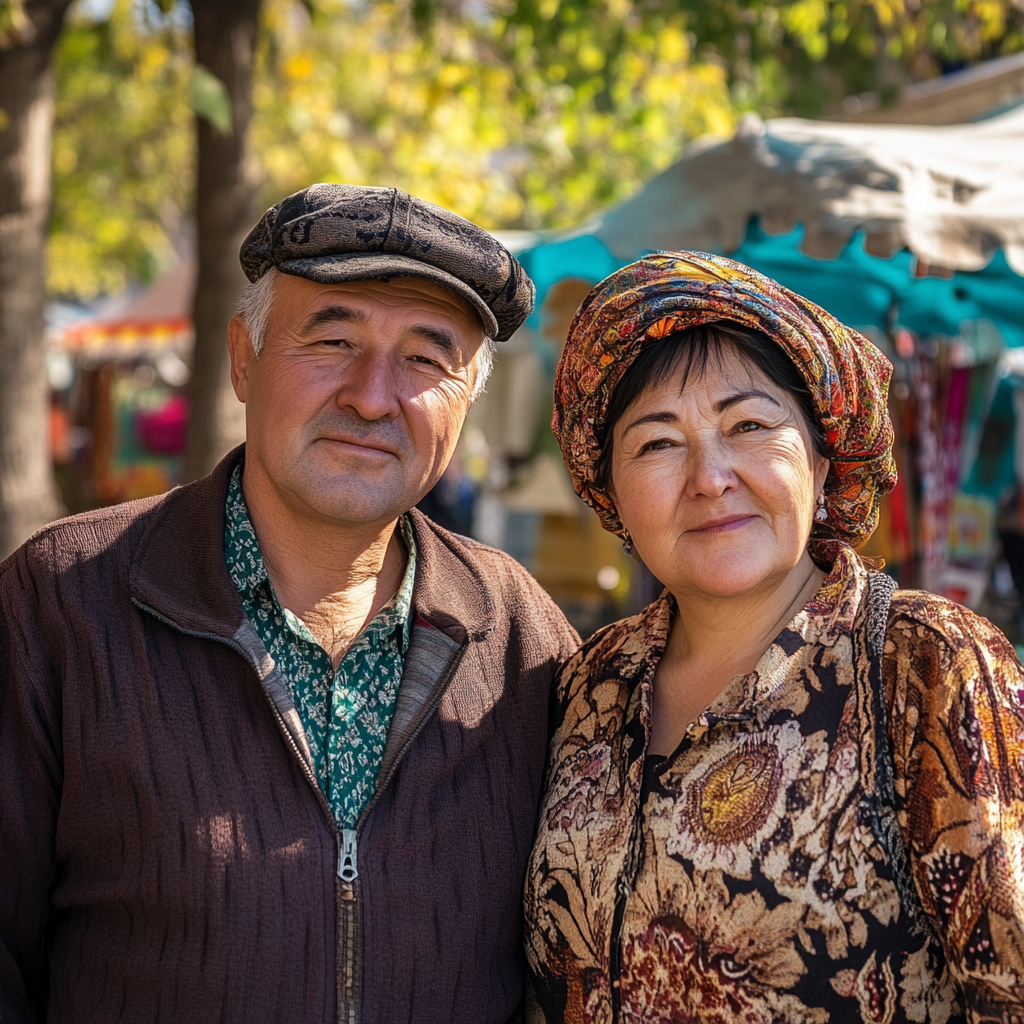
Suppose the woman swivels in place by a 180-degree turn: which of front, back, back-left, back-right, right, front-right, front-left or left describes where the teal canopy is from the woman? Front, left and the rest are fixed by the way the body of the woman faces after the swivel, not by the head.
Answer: front-left

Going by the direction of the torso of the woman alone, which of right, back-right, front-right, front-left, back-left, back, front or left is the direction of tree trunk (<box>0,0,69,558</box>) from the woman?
right

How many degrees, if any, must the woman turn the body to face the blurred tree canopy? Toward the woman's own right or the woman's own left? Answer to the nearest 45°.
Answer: approximately 135° to the woman's own right

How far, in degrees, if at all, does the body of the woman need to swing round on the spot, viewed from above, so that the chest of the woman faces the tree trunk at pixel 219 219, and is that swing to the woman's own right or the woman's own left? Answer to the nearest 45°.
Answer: approximately 90° to the woman's own right

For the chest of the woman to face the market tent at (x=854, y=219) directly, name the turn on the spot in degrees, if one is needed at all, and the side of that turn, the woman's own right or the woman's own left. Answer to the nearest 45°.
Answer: approximately 135° to the woman's own right

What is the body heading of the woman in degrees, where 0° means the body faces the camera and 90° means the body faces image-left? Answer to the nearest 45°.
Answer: approximately 45°
